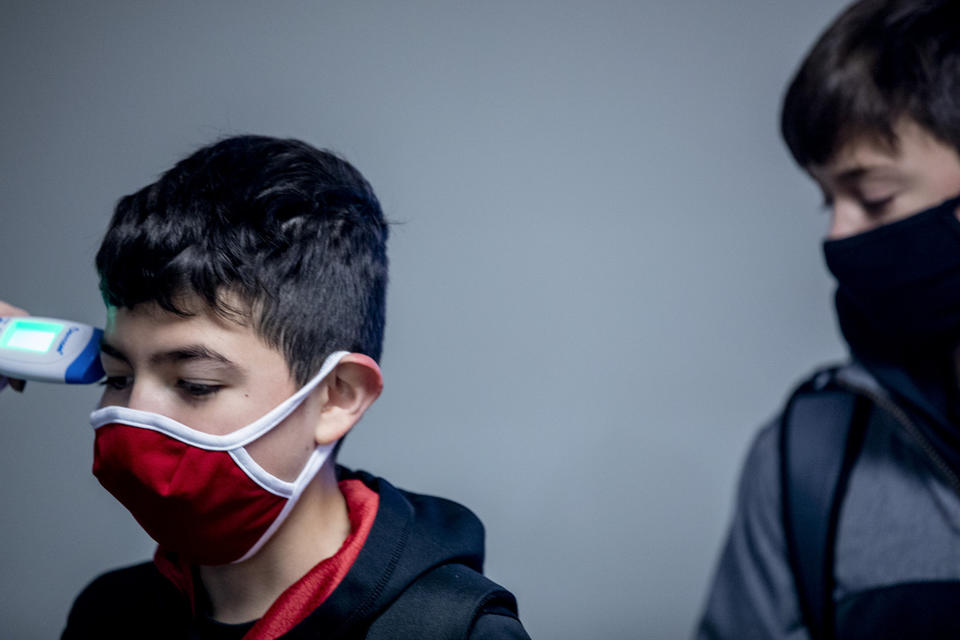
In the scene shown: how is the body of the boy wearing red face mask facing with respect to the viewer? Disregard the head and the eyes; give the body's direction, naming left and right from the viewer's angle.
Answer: facing the viewer and to the left of the viewer

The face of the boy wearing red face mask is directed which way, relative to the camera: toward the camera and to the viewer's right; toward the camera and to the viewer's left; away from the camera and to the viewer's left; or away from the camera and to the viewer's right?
toward the camera and to the viewer's left
